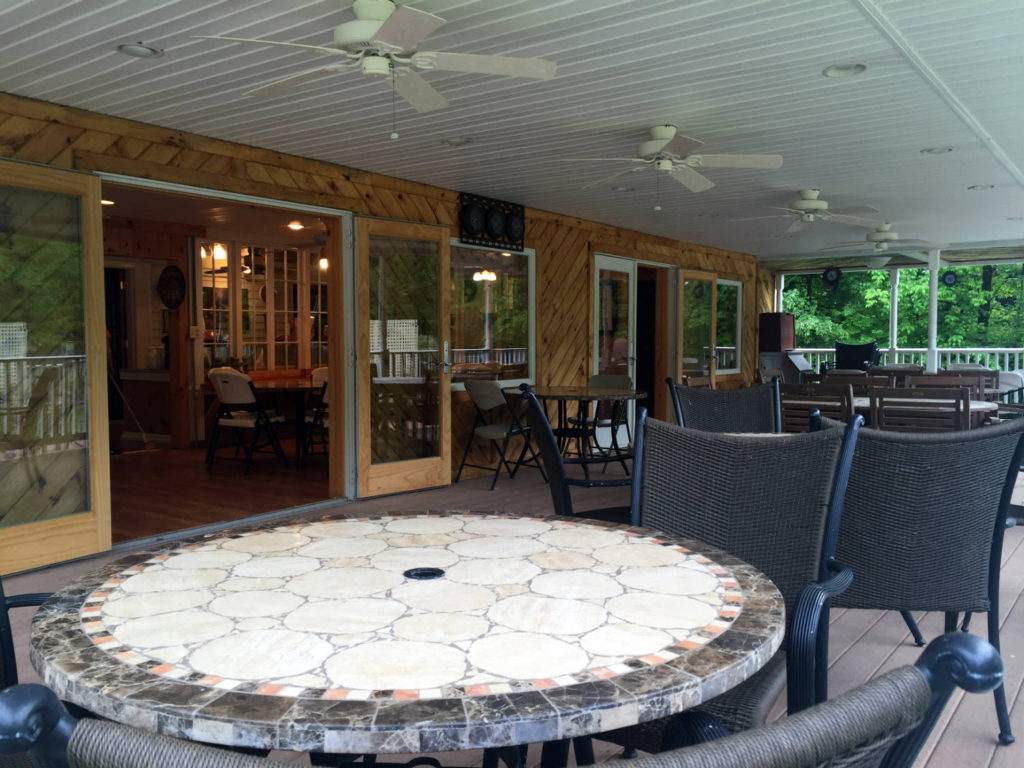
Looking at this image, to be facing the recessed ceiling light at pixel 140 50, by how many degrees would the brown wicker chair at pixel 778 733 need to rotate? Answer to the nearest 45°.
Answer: approximately 45° to its left

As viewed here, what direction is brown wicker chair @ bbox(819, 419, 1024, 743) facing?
away from the camera

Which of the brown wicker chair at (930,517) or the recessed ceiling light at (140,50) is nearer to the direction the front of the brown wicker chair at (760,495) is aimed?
the recessed ceiling light

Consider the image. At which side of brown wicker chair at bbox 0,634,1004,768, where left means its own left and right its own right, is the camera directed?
back
